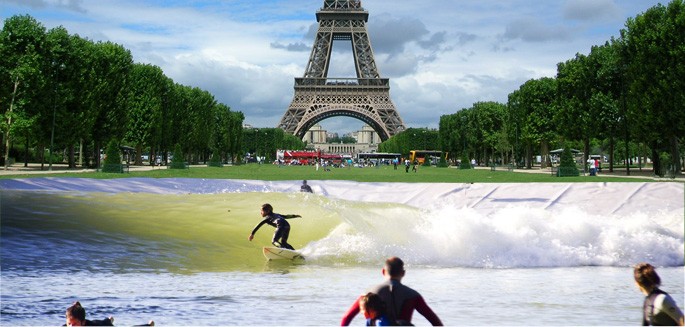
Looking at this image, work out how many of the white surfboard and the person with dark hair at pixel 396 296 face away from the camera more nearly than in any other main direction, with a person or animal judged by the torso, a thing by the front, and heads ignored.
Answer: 1

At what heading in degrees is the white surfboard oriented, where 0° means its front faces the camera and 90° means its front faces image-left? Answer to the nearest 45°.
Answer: approximately 90°

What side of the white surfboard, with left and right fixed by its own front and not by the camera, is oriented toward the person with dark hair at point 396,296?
left

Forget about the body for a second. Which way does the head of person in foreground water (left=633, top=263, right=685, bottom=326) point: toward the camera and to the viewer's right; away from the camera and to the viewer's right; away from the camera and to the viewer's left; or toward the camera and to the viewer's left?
away from the camera and to the viewer's left

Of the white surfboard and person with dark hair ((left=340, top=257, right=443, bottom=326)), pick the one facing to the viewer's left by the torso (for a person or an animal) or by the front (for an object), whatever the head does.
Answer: the white surfboard

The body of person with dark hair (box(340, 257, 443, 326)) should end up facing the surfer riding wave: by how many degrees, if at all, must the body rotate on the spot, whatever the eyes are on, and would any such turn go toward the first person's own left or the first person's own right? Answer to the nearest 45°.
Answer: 0° — they already face them

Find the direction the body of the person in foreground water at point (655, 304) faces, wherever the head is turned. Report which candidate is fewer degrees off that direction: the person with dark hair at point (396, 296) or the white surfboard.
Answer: the white surfboard

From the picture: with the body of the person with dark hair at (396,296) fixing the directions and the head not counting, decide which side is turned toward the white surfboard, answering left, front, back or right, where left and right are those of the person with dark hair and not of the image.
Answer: front

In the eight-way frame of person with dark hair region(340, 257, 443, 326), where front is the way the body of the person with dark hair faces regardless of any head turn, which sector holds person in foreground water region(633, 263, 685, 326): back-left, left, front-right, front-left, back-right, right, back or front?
right

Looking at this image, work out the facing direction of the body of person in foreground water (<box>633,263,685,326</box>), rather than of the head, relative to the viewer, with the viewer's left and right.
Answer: facing away from the viewer and to the left of the viewer

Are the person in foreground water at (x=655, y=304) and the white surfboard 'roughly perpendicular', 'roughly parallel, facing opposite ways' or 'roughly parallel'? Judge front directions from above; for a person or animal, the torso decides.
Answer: roughly perpendicular

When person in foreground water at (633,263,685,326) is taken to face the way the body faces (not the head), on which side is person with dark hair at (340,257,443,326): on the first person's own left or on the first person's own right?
on the first person's own left

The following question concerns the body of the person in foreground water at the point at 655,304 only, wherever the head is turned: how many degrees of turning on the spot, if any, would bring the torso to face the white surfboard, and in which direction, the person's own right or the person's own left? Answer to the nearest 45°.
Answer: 0° — they already face it

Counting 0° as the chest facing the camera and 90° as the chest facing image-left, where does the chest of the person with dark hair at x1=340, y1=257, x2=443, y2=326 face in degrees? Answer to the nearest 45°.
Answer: approximately 180°

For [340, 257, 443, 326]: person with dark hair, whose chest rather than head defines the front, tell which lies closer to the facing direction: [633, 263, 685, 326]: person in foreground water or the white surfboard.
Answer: the white surfboard
